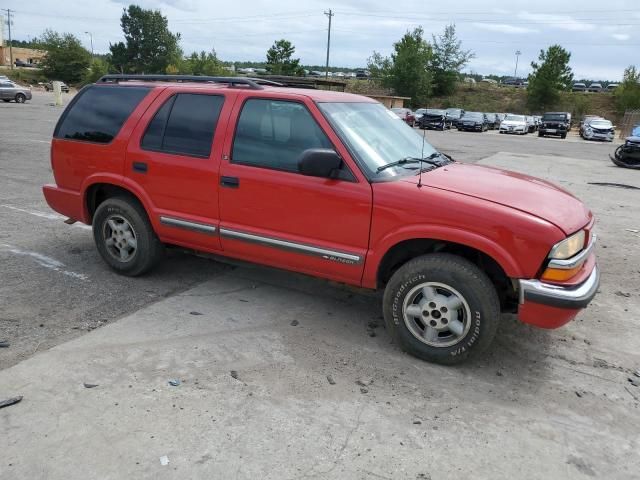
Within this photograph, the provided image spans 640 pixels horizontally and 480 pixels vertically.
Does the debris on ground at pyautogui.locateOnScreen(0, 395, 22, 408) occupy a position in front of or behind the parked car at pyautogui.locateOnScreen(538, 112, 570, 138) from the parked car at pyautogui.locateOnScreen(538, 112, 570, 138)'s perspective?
in front

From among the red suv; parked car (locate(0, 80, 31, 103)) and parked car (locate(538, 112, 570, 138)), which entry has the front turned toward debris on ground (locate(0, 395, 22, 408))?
parked car (locate(538, 112, 570, 138))

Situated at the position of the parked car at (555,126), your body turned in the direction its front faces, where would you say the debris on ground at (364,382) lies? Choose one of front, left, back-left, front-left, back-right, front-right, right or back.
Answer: front

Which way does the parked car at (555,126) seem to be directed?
toward the camera

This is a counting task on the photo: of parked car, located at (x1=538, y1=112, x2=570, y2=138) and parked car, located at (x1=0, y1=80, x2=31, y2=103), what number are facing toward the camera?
1

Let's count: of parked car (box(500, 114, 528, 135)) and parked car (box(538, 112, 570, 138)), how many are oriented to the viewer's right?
0

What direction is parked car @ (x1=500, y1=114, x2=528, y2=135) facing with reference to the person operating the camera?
facing the viewer

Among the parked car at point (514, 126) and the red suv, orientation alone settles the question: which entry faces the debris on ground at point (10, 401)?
the parked car

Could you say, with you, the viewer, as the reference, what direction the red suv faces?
facing the viewer and to the right of the viewer
